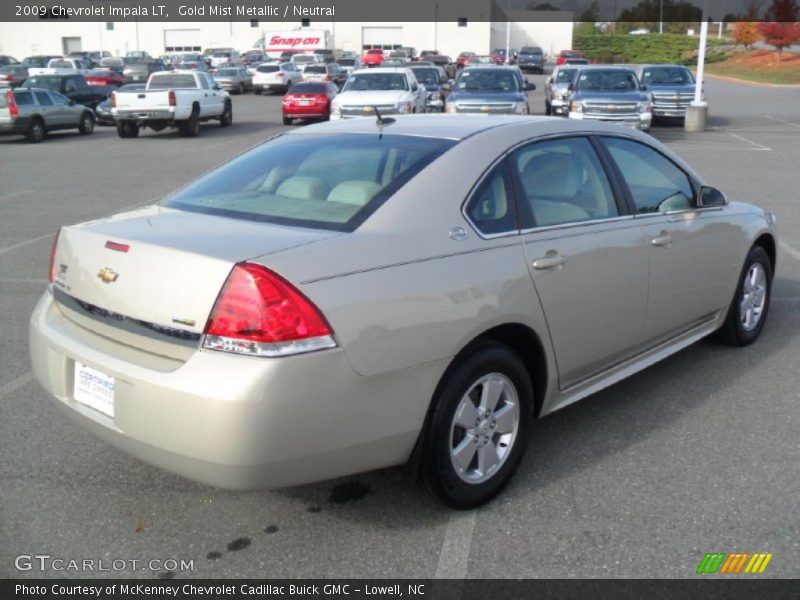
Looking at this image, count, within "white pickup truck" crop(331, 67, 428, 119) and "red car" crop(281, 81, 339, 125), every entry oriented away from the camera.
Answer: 1

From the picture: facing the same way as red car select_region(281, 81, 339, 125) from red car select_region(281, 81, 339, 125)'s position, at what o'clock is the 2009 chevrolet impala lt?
The 2009 chevrolet impala lt is roughly at 6 o'clock from the red car.

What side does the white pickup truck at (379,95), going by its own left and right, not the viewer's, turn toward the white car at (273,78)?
back

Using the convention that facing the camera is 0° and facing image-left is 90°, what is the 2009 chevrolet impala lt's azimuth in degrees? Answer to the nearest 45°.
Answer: approximately 225°

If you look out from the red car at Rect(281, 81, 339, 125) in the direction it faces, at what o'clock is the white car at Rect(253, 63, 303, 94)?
The white car is roughly at 12 o'clock from the red car.

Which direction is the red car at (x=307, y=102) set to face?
away from the camera

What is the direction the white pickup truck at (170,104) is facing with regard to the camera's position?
facing away from the viewer and to the right of the viewer

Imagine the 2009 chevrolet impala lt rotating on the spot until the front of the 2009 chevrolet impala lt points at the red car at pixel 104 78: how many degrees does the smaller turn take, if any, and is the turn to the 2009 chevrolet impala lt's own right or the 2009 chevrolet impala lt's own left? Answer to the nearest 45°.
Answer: approximately 45° to the 2009 chevrolet impala lt's own left

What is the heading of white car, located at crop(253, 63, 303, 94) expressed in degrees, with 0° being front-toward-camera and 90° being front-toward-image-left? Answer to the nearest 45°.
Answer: approximately 225°

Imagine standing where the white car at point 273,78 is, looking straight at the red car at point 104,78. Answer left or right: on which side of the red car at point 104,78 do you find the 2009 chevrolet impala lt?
left

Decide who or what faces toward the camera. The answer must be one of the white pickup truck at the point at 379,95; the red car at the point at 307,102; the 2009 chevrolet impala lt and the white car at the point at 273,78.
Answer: the white pickup truck at the point at 379,95
